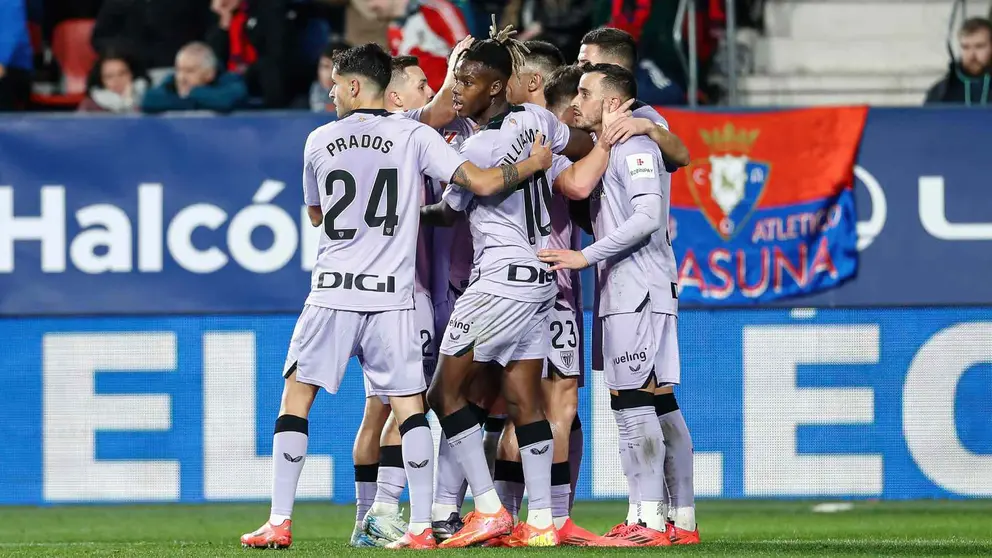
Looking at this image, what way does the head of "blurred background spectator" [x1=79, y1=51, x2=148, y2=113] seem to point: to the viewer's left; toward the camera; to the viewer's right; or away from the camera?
toward the camera

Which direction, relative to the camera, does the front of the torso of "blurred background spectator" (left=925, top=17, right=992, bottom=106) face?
toward the camera

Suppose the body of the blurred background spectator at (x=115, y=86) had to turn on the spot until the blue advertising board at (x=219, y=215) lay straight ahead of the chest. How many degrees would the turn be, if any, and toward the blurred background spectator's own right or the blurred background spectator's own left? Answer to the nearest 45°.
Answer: approximately 45° to the blurred background spectator's own left

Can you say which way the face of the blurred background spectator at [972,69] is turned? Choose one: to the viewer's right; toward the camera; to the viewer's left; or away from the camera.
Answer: toward the camera

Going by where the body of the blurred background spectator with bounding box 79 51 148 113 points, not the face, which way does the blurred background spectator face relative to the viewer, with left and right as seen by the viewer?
facing the viewer

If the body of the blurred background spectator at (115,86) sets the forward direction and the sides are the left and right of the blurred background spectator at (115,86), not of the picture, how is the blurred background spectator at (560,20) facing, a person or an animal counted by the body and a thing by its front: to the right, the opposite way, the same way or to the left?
the same way

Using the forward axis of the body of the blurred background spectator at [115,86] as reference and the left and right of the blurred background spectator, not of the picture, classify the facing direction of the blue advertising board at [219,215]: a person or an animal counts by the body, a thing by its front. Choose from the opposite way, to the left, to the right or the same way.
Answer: the same way

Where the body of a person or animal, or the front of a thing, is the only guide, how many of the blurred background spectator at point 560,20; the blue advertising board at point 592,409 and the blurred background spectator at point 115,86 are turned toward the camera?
3

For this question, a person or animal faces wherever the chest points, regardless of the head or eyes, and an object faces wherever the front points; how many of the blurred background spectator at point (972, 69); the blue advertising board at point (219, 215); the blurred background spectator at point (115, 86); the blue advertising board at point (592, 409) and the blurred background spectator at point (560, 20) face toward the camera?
5

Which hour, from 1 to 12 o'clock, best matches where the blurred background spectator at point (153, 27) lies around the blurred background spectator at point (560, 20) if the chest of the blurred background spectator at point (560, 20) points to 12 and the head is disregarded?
the blurred background spectator at point (153, 27) is roughly at 3 o'clock from the blurred background spectator at point (560, 20).

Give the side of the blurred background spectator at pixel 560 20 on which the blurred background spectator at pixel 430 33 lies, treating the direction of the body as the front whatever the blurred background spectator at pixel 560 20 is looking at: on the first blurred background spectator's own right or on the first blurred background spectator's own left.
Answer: on the first blurred background spectator's own right

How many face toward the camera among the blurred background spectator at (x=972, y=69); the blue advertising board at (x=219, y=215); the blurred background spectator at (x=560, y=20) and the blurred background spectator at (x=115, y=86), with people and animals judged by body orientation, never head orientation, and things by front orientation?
4
